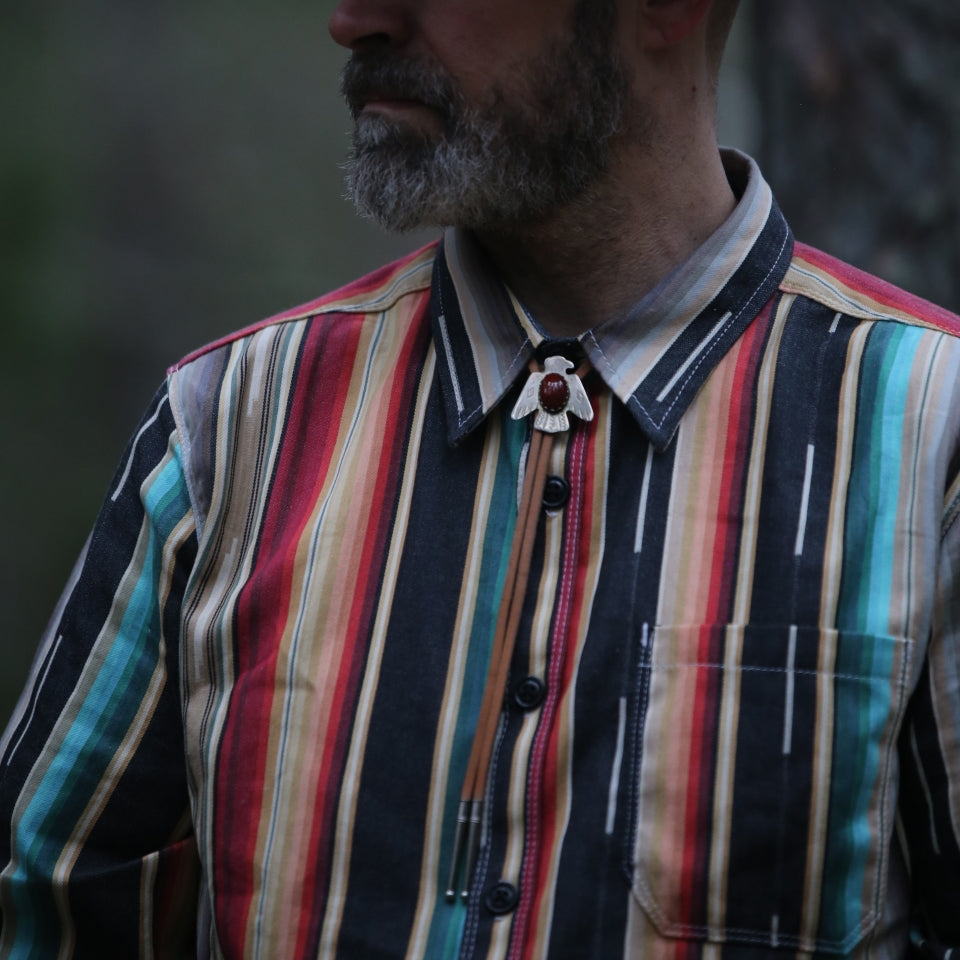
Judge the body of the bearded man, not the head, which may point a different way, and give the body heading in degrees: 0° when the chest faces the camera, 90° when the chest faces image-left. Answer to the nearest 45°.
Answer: approximately 0°
